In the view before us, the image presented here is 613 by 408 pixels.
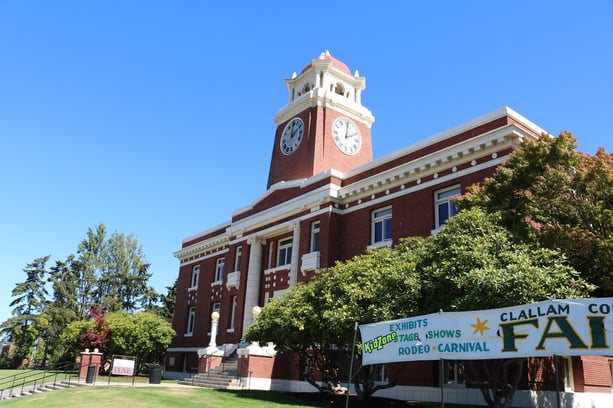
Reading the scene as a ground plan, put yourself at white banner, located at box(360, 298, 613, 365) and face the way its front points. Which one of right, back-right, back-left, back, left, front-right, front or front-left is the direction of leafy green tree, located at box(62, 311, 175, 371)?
right

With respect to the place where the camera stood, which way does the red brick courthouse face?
facing the viewer and to the left of the viewer

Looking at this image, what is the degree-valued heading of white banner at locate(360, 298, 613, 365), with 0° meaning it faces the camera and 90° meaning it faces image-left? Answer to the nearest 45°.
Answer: approximately 45°

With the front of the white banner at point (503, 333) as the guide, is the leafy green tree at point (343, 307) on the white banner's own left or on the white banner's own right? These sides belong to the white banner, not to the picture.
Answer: on the white banner's own right

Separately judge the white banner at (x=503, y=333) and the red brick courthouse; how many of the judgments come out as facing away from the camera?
0

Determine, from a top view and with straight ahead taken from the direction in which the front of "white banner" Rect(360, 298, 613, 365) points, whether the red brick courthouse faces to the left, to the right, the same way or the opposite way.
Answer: the same way

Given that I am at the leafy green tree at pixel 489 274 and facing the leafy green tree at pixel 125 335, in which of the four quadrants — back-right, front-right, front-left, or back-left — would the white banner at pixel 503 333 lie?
back-left
